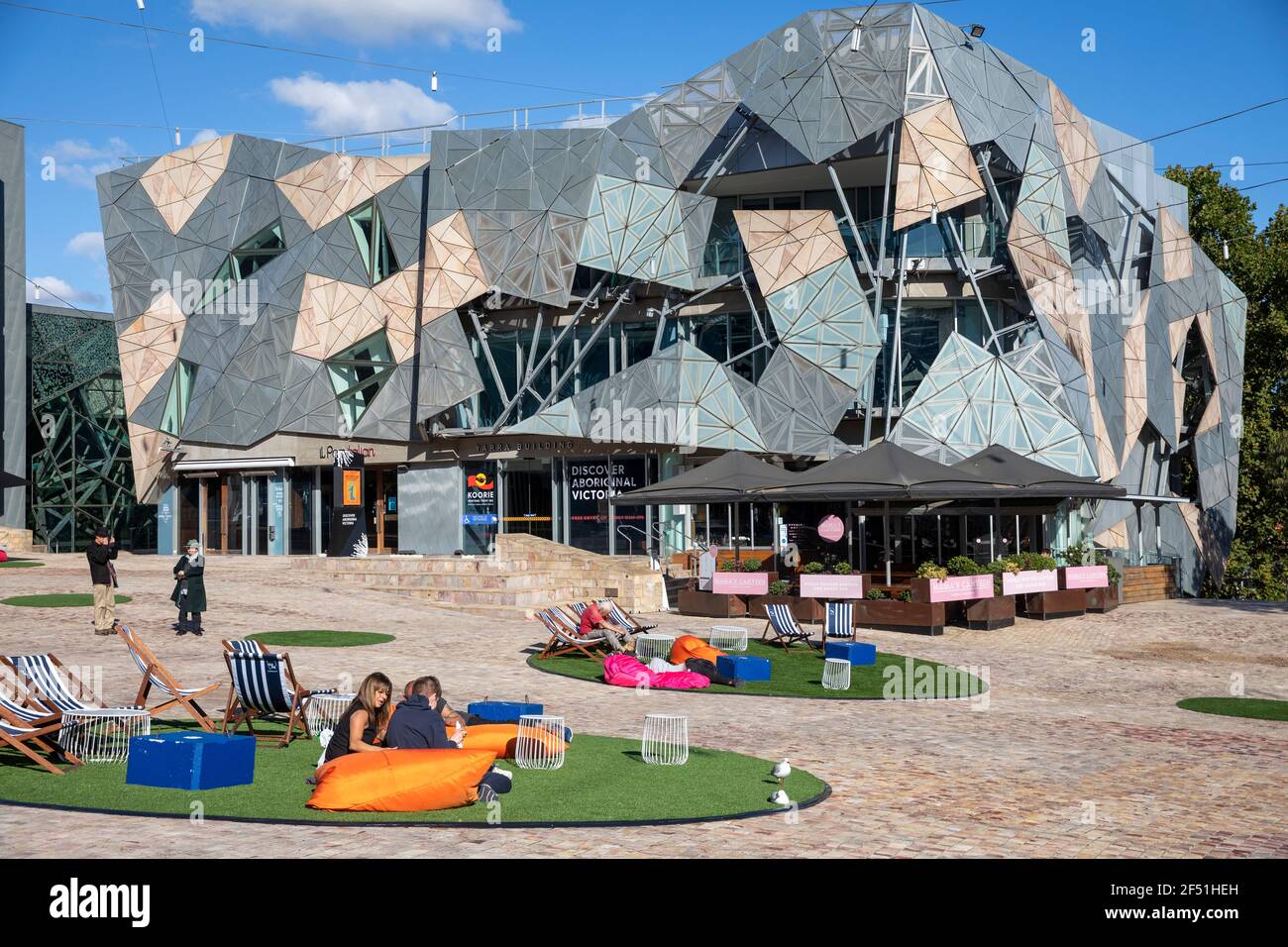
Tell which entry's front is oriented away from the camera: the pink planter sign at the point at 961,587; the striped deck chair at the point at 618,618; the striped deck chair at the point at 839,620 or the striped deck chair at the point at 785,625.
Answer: the striped deck chair at the point at 839,620

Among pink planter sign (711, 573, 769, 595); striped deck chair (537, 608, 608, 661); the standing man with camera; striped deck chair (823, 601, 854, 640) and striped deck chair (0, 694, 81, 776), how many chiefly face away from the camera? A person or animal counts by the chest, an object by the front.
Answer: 1

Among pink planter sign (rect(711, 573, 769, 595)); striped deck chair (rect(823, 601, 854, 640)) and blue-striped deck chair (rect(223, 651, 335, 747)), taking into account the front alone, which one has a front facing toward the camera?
the pink planter sign

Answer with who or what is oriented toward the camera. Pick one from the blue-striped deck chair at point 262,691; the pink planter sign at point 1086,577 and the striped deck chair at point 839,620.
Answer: the pink planter sign

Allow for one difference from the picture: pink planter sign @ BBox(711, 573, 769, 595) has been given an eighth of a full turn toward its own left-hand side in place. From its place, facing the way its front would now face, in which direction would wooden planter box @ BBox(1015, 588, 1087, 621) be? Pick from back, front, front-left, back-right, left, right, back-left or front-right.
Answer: front-left

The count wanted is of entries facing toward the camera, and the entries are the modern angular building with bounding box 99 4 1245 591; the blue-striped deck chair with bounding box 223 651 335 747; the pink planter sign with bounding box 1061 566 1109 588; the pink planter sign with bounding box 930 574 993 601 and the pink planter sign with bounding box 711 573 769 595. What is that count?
4

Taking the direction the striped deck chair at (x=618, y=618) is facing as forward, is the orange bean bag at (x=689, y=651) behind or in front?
in front

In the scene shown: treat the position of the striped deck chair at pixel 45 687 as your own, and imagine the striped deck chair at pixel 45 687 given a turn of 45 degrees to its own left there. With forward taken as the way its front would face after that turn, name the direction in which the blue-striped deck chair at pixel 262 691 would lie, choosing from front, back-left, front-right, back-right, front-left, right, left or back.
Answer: front

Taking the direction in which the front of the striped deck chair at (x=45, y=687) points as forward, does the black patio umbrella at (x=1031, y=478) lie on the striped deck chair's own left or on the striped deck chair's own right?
on the striped deck chair's own left

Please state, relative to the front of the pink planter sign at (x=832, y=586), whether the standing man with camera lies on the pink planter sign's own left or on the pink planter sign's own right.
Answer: on the pink planter sign's own right

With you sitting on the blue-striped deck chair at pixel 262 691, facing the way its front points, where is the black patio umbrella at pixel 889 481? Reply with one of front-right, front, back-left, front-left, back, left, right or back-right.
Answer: front

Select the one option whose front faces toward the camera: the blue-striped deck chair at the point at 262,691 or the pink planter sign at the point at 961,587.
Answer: the pink planter sign

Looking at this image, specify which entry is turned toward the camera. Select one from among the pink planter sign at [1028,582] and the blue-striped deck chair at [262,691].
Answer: the pink planter sign

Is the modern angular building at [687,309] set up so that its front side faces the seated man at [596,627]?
yes

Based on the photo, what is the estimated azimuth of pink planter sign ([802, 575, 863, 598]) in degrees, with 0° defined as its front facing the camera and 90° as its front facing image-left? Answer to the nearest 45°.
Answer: approximately 0°

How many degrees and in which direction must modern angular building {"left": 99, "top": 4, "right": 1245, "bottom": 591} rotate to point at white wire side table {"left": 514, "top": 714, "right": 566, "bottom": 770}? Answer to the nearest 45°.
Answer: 0° — it already faces it
